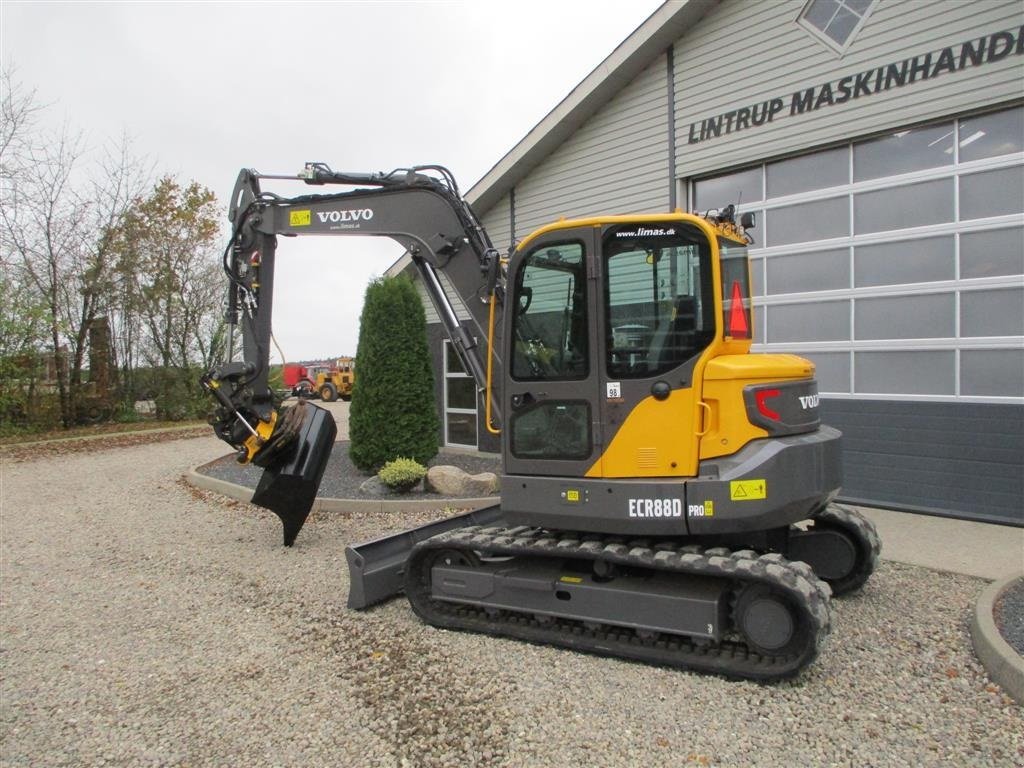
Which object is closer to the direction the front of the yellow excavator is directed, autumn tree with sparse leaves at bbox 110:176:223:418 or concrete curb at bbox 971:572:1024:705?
the autumn tree with sparse leaves

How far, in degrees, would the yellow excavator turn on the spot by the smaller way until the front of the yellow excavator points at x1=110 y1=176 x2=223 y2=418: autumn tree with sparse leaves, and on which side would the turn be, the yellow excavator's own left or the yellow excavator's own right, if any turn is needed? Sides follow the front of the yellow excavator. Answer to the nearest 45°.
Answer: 0° — it already faces it

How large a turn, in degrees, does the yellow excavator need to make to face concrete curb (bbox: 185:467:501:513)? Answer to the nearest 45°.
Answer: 0° — it already faces it

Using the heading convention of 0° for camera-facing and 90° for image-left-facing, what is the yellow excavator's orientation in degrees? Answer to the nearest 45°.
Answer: approximately 135°

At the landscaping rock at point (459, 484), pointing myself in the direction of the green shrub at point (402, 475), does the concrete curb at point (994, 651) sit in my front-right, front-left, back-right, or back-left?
back-left

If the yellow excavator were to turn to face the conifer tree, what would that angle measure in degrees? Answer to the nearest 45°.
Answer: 0° — it already faces it

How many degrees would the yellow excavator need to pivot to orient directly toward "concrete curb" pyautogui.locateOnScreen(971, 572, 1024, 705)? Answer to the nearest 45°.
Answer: approximately 135° to its right

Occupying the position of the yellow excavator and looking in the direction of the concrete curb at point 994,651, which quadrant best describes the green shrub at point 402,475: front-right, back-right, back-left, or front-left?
back-left
